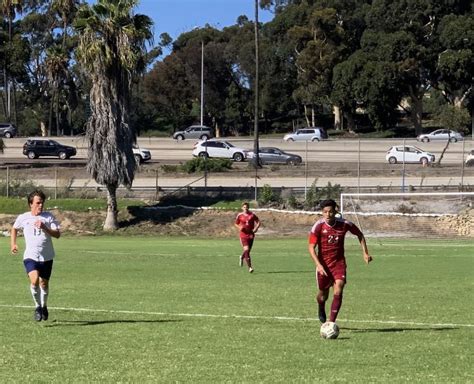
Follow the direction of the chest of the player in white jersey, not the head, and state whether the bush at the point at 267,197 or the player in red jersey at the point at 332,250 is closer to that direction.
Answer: the player in red jersey

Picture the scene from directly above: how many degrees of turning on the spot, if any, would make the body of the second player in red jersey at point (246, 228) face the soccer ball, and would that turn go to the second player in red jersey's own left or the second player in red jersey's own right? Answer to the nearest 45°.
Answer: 0° — they already face it

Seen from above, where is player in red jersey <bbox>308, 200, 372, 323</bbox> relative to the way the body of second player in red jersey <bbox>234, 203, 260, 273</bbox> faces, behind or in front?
in front

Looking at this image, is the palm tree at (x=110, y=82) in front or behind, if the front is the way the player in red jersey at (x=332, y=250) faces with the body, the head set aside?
behind

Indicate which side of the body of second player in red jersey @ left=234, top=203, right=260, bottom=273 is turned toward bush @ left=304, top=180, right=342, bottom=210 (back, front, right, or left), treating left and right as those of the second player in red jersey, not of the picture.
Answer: back

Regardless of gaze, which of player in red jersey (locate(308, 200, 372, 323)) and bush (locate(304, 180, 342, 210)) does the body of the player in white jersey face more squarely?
the player in red jersey

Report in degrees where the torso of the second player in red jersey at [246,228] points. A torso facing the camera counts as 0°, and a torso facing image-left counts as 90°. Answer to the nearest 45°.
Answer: approximately 0°

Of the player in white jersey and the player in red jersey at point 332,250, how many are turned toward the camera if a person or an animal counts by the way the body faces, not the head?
2

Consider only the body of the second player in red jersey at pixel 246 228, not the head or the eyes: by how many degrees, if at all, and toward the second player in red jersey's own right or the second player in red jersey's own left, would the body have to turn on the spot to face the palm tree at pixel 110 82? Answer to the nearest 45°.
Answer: approximately 180°

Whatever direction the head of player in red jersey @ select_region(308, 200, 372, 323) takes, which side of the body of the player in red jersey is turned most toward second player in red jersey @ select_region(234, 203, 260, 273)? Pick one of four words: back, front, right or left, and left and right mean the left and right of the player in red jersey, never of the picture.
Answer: back

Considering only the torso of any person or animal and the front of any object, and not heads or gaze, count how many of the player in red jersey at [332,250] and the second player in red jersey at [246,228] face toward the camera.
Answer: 2
